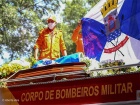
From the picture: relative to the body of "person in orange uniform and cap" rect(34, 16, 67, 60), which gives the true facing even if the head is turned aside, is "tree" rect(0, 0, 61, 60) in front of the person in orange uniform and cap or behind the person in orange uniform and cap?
behind

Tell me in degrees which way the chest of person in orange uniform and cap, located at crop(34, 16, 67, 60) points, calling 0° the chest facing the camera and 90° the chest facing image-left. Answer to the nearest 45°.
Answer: approximately 0°

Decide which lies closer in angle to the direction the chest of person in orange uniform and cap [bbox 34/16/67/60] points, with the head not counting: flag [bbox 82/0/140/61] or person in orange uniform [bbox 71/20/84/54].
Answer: the flag

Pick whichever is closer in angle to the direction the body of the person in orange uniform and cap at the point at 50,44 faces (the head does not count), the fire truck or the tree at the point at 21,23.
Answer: the fire truck

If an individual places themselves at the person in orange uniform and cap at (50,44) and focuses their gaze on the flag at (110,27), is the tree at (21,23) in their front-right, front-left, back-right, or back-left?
back-left

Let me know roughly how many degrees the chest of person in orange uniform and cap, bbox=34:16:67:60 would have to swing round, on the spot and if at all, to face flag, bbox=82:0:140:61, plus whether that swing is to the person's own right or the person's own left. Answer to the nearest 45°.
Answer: approximately 45° to the person's own left

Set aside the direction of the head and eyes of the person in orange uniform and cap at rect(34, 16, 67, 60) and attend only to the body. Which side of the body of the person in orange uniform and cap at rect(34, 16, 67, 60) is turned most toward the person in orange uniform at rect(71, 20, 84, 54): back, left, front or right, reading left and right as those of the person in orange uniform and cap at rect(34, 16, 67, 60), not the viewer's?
left
